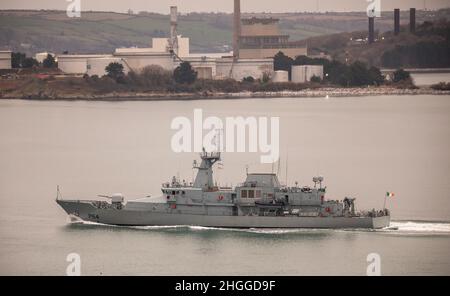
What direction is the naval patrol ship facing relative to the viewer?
to the viewer's left
